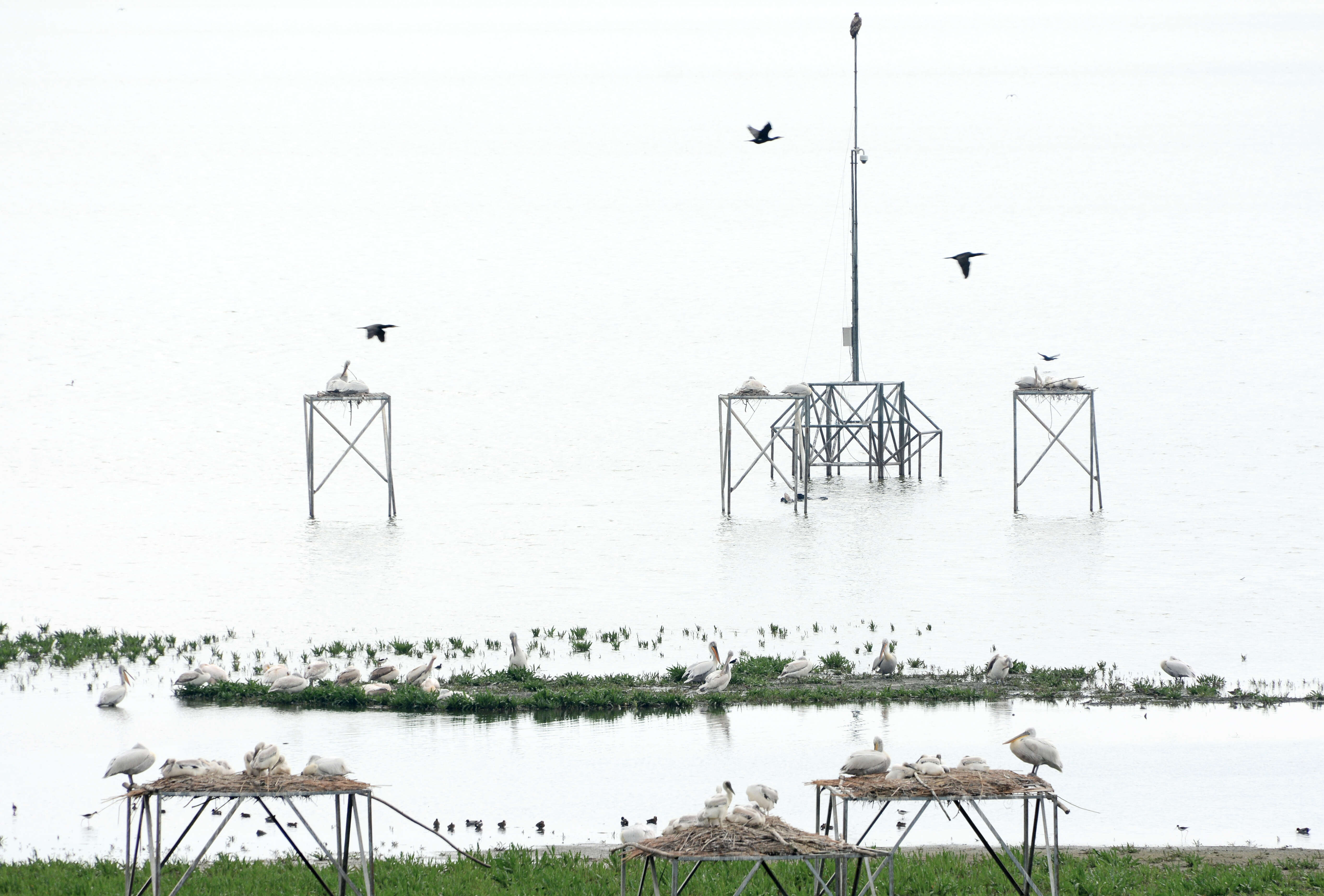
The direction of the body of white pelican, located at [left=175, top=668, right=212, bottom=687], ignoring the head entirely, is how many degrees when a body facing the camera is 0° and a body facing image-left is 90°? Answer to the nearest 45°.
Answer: approximately 270°

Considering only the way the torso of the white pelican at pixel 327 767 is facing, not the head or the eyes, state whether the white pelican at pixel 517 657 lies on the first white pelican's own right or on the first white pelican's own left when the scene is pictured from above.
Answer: on the first white pelican's own right

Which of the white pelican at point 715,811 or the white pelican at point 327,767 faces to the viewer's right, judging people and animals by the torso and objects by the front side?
the white pelican at point 715,811

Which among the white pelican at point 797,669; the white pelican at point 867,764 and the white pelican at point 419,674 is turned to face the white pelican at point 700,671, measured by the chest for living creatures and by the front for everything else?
the white pelican at point 419,674

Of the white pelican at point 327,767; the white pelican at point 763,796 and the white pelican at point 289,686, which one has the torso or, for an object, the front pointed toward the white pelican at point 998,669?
the white pelican at point 289,686

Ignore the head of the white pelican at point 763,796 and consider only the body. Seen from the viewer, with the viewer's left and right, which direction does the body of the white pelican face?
facing to the left of the viewer

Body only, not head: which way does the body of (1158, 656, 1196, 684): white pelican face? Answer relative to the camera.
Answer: to the viewer's left

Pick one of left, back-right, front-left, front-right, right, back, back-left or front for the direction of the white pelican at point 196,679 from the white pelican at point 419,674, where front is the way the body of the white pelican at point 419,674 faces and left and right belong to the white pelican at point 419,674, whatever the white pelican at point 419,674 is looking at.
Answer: back

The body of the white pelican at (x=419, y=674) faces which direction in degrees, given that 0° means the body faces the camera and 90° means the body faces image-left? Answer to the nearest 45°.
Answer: approximately 270°

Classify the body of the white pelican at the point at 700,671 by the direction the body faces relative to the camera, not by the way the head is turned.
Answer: to the viewer's right
